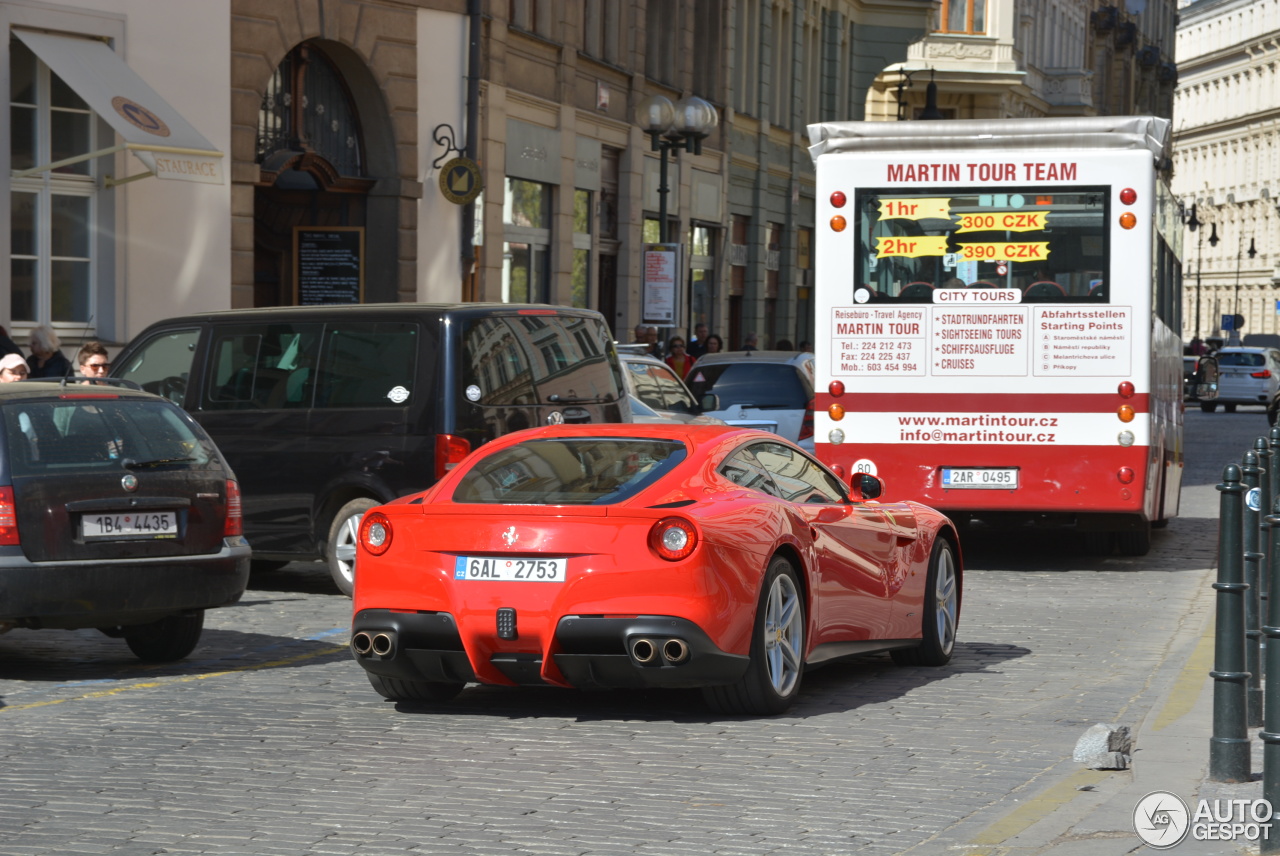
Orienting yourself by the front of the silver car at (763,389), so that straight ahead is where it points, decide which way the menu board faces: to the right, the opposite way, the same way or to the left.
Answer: the opposite way

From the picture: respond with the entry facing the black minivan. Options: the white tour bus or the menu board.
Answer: the menu board

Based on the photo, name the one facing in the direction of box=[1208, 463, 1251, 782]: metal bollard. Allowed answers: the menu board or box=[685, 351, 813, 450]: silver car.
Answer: the menu board

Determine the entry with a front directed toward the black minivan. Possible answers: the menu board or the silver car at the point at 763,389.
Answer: the menu board

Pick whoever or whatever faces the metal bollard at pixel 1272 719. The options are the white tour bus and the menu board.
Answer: the menu board

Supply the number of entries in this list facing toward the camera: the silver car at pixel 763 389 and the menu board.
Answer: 1

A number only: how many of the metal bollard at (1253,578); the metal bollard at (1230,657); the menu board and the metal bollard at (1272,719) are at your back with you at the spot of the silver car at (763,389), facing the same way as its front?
3

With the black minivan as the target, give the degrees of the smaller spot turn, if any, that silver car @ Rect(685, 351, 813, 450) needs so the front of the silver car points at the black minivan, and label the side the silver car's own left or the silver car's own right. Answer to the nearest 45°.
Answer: approximately 180°

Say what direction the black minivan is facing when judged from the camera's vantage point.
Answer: facing away from the viewer and to the left of the viewer

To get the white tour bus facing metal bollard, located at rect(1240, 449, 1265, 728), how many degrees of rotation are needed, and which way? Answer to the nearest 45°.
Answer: approximately 180°

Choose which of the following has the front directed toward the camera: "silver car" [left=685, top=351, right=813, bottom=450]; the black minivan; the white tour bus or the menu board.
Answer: the menu board

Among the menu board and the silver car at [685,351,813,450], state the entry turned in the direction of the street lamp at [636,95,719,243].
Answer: the silver car

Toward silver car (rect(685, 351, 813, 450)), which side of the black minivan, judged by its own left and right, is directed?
right

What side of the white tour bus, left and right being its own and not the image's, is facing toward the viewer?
back

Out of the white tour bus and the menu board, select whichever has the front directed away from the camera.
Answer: the white tour bus

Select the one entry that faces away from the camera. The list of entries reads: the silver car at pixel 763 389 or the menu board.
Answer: the silver car

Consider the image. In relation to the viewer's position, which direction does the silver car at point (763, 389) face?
facing away from the viewer
